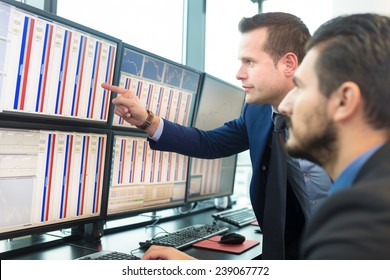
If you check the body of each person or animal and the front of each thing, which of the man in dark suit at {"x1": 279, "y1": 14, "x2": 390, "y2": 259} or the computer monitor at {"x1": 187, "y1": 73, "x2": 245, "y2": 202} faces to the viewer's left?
the man in dark suit

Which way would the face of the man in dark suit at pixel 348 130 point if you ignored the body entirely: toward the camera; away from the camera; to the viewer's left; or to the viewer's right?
to the viewer's left

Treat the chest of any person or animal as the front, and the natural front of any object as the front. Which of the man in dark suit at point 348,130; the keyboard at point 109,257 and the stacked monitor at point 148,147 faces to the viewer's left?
the man in dark suit

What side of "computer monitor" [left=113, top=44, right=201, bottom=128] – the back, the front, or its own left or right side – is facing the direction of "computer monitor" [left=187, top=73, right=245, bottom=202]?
left

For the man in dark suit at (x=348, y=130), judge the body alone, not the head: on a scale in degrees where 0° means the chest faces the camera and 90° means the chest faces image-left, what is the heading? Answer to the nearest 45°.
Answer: approximately 90°

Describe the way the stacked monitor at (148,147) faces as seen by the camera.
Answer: facing the viewer and to the right of the viewer

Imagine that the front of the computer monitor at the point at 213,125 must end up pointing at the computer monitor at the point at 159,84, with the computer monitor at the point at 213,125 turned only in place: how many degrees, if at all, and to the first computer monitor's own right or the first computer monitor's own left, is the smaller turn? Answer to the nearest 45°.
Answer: approximately 90° to the first computer monitor's own right

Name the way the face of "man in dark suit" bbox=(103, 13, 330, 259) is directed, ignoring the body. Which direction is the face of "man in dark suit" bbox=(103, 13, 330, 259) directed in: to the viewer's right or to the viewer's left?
to the viewer's left
